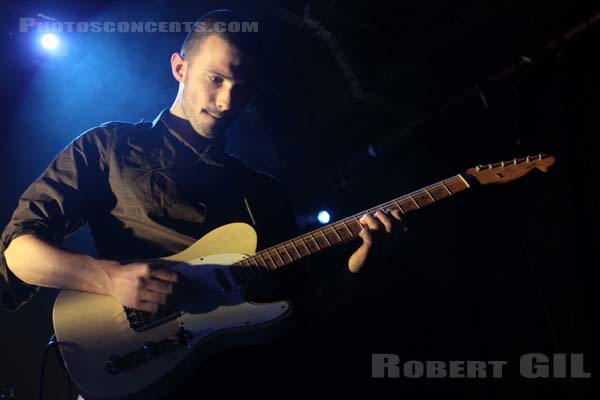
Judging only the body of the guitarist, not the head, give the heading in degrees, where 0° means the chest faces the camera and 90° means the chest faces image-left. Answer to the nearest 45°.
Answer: approximately 315°

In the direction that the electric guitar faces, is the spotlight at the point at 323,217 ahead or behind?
behind

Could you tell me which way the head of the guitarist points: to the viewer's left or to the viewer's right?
to the viewer's right

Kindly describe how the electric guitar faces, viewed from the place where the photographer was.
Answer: facing the viewer
